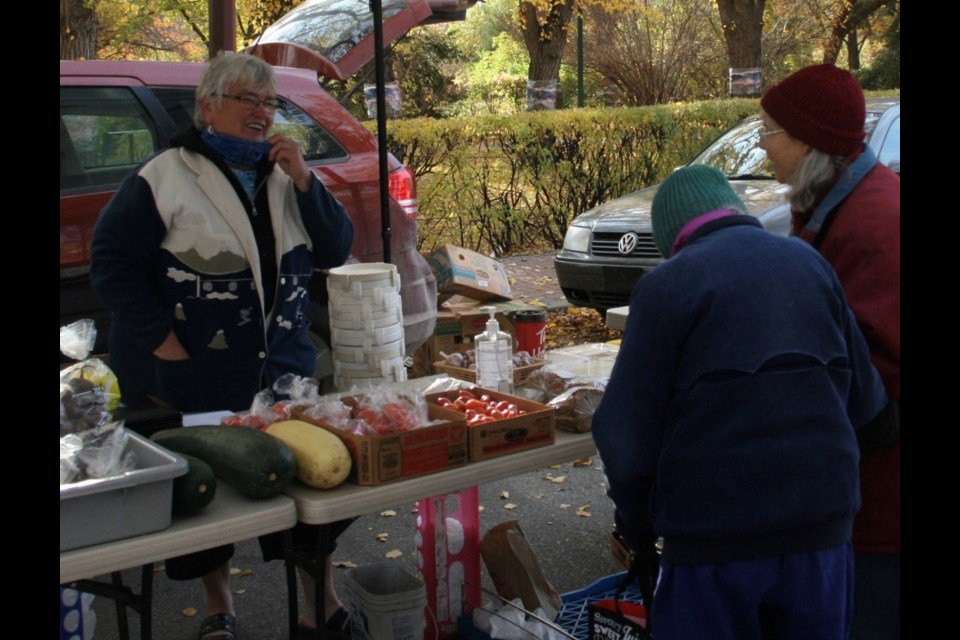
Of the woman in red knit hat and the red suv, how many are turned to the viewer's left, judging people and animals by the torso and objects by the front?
2

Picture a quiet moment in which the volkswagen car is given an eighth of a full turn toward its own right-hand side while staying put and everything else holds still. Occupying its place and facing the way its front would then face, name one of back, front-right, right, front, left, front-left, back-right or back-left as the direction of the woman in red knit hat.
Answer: left

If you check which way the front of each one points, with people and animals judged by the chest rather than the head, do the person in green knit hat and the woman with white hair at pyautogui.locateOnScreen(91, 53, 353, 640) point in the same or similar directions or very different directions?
very different directions

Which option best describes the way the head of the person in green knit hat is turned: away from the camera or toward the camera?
away from the camera

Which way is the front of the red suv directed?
to the viewer's left

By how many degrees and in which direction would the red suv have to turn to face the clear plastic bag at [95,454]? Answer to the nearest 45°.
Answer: approximately 90° to its left

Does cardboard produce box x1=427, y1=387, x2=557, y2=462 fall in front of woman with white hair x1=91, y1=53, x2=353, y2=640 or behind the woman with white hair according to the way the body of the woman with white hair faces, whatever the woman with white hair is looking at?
in front

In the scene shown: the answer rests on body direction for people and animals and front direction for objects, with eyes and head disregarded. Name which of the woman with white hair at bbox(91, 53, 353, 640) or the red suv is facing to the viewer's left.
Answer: the red suv

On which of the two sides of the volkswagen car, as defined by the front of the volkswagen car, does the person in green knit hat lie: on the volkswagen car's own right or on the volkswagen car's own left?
on the volkswagen car's own left

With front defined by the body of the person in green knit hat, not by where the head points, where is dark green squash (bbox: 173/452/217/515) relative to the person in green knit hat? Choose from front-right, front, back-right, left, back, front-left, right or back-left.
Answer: front-left

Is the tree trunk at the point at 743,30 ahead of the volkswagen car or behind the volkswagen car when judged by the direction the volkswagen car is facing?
behind

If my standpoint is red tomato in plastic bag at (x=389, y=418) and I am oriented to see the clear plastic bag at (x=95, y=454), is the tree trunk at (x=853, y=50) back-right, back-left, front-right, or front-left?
back-right

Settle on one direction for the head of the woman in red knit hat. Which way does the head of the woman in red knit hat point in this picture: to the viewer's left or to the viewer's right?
to the viewer's left

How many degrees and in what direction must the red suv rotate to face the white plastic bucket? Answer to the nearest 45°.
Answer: approximately 90° to its left

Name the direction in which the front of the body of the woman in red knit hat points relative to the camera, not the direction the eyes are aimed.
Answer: to the viewer's left

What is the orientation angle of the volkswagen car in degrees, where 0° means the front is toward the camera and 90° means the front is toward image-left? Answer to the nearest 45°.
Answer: approximately 45°

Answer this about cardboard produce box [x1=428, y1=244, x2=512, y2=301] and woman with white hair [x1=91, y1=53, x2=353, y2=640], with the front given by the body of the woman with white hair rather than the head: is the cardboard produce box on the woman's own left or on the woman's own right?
on the woman's own left
